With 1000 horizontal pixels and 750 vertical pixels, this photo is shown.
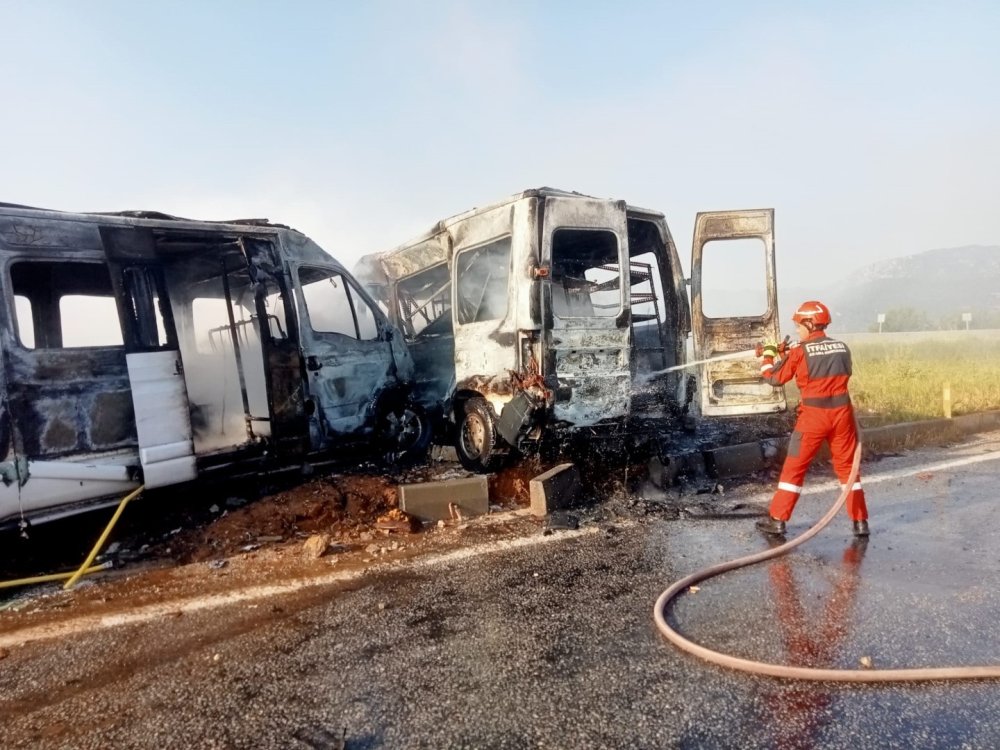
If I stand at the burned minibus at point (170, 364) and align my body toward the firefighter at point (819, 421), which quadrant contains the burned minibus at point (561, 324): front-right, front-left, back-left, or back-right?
front-left

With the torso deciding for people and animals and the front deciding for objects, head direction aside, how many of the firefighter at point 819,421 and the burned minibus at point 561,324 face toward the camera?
0

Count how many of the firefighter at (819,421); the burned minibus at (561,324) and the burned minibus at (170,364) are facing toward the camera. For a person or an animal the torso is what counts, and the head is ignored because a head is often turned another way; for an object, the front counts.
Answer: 0

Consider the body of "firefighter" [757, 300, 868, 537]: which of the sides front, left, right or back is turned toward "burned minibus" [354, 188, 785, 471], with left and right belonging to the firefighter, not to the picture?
front

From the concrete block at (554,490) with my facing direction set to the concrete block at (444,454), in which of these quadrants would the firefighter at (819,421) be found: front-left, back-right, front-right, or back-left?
back-right

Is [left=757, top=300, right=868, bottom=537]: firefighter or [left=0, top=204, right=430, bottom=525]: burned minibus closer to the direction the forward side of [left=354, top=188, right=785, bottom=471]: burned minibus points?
the burned minibus

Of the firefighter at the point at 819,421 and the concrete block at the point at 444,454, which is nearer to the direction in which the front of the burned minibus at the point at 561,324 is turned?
the concrete block

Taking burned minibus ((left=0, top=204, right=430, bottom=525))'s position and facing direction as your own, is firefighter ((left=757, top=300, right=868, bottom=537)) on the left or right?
on its right

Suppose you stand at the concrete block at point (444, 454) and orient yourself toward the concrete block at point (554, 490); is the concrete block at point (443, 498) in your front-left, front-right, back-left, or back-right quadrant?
front-right

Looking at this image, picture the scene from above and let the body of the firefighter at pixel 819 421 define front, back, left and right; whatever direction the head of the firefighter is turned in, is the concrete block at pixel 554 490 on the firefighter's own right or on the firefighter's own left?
on the firefighter's own left

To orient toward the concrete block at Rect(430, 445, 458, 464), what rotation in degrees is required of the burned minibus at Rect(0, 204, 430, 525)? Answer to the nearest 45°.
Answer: approximately 45° to its right

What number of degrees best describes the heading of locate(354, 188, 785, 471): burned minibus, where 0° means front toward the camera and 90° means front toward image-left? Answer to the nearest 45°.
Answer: approximately 135°

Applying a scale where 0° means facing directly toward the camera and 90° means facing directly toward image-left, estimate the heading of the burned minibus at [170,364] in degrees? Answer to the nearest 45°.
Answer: approximately 225°
